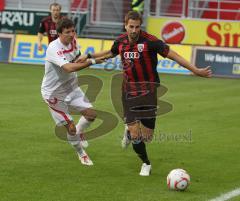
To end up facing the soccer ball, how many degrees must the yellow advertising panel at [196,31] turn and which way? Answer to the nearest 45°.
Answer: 0° — it already faces it

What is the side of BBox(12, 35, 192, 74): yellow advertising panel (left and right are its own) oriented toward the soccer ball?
front

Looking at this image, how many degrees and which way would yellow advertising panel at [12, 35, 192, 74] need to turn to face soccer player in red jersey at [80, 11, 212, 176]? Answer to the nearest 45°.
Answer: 0° — it already faces them

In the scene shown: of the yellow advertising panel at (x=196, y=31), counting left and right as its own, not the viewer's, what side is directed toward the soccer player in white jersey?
front

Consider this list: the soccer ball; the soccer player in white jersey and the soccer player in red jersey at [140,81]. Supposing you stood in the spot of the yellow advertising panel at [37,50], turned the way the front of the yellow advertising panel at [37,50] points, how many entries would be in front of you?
3

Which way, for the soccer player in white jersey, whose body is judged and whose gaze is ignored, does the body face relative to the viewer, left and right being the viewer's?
facing the viewer and to the right of the viewer

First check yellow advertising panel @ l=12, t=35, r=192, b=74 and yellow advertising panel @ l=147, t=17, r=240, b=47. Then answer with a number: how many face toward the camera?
2

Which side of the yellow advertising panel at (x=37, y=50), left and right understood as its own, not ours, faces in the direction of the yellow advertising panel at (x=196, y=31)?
left

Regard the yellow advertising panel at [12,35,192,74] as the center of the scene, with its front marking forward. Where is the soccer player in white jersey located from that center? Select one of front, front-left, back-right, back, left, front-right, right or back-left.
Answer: front

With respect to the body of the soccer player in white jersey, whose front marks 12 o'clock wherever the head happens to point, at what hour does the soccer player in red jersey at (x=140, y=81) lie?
The soccer player in red jersey is roughly at 12 o'clock from the soccer player in white jersey.

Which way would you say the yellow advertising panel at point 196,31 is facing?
toward the camera
